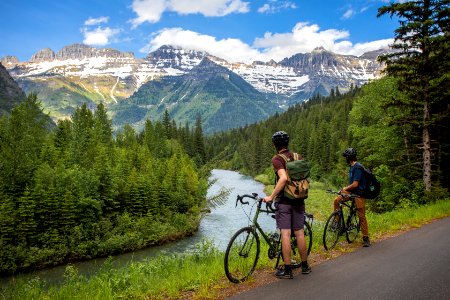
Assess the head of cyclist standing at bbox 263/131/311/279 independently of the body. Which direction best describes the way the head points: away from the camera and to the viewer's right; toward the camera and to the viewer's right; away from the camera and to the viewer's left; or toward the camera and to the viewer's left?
away from the camera and to the viewer's left

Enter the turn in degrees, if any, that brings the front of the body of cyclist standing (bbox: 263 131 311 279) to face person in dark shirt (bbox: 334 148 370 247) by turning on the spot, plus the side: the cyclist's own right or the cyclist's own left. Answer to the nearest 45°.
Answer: approximately 90° to the cyclist's own right

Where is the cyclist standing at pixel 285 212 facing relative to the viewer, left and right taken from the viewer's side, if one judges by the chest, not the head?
facing away from the viewer and to the left of the viewer

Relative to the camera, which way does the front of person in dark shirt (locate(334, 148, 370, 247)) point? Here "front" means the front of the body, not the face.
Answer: to the viewer's left

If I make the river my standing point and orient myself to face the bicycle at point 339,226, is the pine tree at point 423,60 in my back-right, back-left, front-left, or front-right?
front-left

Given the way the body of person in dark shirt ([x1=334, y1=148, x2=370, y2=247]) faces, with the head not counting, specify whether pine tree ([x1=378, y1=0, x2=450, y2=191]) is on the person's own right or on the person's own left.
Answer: on the person's own right

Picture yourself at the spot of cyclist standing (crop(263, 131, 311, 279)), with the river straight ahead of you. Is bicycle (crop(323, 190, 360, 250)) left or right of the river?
right

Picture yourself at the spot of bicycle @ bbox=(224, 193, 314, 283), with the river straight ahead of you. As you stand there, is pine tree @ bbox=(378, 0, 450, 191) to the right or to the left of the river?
right

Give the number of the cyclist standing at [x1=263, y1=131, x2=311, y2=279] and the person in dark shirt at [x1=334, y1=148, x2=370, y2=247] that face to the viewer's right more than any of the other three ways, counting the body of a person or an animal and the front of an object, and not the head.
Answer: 0
